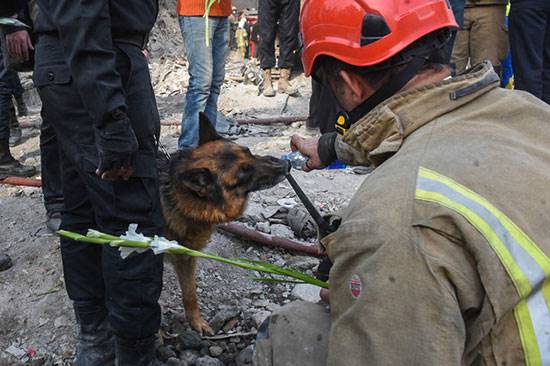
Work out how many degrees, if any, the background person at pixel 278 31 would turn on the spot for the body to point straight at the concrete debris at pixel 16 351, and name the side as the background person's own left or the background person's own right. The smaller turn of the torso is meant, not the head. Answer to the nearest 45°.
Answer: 0° — they already face it

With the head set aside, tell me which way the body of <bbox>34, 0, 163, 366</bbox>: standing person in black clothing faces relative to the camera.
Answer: to the viewer's right

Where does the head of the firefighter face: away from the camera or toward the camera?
away from the camera

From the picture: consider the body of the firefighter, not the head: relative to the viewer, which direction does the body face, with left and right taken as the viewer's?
facing away from the viewer and to the left of the viewer

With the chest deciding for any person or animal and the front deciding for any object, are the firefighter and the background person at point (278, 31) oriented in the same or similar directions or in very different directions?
very different directions

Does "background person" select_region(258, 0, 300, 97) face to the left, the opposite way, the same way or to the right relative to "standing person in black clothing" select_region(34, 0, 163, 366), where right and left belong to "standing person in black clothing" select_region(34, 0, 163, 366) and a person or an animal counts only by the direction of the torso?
to the right

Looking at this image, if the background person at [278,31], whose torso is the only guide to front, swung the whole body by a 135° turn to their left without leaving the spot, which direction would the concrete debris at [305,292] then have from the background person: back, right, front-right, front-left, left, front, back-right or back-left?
back-right

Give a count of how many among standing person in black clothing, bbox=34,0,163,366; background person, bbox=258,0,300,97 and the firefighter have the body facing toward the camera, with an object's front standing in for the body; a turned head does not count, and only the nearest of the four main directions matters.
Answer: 1

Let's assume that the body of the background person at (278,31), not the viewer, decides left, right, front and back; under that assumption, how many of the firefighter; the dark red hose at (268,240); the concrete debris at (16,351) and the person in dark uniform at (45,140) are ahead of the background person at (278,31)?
4

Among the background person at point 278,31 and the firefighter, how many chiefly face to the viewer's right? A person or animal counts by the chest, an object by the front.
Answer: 0

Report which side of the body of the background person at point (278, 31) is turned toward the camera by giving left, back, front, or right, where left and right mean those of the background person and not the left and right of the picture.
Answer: front

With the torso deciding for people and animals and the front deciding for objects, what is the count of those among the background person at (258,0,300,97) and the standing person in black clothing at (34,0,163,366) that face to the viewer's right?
1

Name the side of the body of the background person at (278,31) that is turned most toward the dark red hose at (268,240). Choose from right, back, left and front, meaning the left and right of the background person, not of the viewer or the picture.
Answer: front
